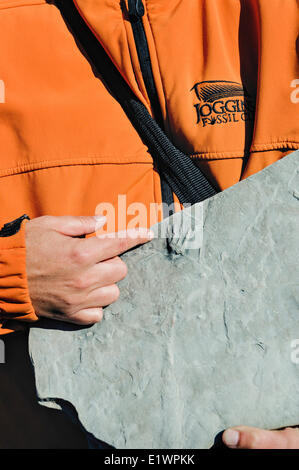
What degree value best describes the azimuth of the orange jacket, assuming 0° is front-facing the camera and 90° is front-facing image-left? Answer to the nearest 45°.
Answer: approximately 0°
